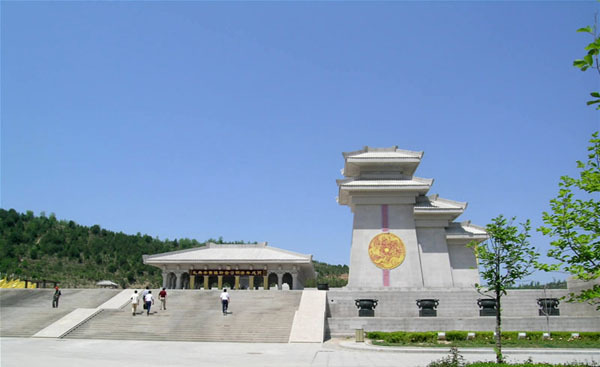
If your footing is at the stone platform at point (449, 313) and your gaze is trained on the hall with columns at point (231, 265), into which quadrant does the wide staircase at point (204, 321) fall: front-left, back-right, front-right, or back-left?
front-left

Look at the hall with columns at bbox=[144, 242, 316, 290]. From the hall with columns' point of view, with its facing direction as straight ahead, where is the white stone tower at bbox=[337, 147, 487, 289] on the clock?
The white stone tower is roughly at 10 o'clock from the hall with columns.

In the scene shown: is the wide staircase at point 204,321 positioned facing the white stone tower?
no

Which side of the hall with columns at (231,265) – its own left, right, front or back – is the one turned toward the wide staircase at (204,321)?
front

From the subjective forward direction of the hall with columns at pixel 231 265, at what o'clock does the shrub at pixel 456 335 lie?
The shrub is roughly at 11 o'clock from the hall with columns.

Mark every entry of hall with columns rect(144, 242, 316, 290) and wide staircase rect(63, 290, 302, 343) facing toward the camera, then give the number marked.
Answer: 2

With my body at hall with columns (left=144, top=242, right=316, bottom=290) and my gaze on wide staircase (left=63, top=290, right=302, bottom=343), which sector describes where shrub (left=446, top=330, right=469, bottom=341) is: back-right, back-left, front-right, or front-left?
front-left

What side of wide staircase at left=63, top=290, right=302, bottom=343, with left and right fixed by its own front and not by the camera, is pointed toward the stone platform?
left

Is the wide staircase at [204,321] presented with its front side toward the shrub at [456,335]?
no

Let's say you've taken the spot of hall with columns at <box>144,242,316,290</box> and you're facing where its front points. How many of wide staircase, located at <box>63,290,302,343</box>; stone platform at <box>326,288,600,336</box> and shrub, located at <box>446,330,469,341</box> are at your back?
0

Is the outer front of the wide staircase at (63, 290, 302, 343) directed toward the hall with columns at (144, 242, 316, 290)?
no

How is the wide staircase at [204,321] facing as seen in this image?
toward the camera

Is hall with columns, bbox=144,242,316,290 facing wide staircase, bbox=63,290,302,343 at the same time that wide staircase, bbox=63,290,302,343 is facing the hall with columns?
no

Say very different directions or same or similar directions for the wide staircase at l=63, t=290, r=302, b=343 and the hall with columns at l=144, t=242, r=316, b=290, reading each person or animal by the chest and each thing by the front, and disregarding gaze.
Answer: same or similar directions
